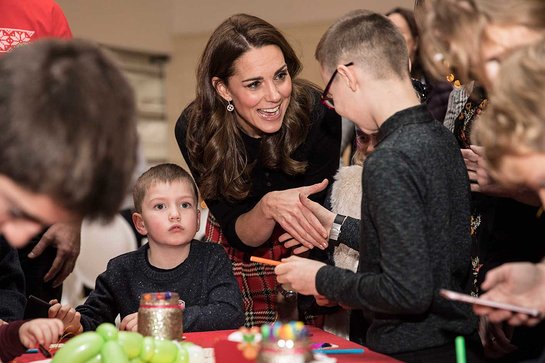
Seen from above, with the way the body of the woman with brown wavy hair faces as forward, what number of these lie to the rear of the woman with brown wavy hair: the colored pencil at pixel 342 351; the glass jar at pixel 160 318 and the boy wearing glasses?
0

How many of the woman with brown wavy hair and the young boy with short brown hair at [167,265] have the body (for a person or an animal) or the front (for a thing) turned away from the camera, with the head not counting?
0

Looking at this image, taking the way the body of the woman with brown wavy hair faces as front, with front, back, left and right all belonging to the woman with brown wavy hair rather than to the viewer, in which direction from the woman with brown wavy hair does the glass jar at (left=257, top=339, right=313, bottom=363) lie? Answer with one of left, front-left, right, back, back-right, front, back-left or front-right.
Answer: front-right

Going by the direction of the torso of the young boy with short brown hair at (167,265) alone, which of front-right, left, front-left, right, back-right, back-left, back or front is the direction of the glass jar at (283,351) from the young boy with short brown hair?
front

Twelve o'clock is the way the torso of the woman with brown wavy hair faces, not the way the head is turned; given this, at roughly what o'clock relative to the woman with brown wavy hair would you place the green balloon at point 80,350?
The green balloon is roughly at 2 o'clock from the woman with brown wavy hair.

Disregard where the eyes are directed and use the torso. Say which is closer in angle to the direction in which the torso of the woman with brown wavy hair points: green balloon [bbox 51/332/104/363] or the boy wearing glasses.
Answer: the boy wearing glasses

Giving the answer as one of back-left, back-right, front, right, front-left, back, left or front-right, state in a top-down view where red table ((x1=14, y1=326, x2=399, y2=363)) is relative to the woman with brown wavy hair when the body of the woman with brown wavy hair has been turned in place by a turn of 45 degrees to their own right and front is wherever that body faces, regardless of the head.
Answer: front

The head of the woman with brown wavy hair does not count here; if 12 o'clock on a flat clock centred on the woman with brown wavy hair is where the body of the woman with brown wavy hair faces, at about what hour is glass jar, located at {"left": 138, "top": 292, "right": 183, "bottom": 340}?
The glass jar is roughly at 2 o'clock from the woman with brown wavy hair.

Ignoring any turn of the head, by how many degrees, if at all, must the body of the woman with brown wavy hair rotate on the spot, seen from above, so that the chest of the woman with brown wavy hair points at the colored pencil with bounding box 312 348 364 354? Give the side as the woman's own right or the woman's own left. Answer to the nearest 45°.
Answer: approximately 45° to the woman's own right

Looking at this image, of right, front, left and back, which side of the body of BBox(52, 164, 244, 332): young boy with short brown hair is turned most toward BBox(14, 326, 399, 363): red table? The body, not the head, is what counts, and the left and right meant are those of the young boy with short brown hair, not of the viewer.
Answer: front

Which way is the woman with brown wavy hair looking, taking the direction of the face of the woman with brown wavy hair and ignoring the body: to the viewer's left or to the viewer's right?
to the viewer's right

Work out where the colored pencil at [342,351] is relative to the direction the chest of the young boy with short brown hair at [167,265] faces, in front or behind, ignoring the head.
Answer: in front

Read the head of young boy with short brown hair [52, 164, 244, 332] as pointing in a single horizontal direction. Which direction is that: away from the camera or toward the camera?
toward the camera

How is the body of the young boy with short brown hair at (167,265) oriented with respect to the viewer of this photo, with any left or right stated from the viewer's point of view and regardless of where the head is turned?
facing the viewer

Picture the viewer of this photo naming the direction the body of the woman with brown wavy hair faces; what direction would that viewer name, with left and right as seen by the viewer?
facing the viewer and to the right of the viewer

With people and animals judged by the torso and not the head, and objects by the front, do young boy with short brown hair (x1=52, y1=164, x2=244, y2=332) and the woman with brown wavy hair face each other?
no
